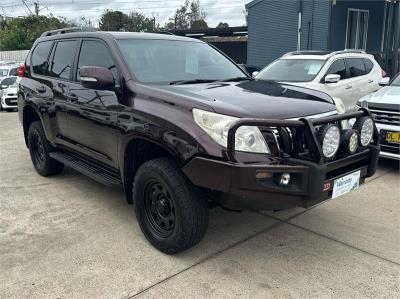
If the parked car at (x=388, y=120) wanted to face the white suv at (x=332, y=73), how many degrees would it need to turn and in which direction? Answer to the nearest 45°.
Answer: approximately 135° to its right

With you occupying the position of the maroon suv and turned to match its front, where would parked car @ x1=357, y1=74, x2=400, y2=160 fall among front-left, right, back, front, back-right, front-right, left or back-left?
left

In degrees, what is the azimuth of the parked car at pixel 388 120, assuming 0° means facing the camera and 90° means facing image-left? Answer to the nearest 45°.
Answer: approximately 45°

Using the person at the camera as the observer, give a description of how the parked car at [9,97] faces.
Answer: facing the viewer and to the right of the viewer

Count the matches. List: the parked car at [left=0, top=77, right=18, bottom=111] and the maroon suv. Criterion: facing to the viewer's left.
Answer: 0

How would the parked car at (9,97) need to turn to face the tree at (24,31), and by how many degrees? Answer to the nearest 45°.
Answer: approximately 135° to its left

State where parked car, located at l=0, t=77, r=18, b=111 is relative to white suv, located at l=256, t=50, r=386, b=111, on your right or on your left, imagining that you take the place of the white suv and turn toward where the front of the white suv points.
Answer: on your right

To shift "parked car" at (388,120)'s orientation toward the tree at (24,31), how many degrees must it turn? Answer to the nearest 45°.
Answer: approximately 90° to its right

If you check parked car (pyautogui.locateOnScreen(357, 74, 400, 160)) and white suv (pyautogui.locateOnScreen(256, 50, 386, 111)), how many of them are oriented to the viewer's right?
0

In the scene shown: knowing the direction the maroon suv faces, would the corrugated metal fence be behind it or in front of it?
behind

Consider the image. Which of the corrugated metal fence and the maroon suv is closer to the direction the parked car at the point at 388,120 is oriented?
the maroon suv
